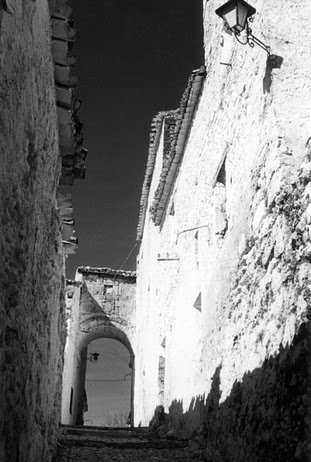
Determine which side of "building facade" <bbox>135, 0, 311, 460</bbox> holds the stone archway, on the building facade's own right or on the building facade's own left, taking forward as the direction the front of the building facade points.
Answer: on the building facade's own right

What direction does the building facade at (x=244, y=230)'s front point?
to the viewer's left
